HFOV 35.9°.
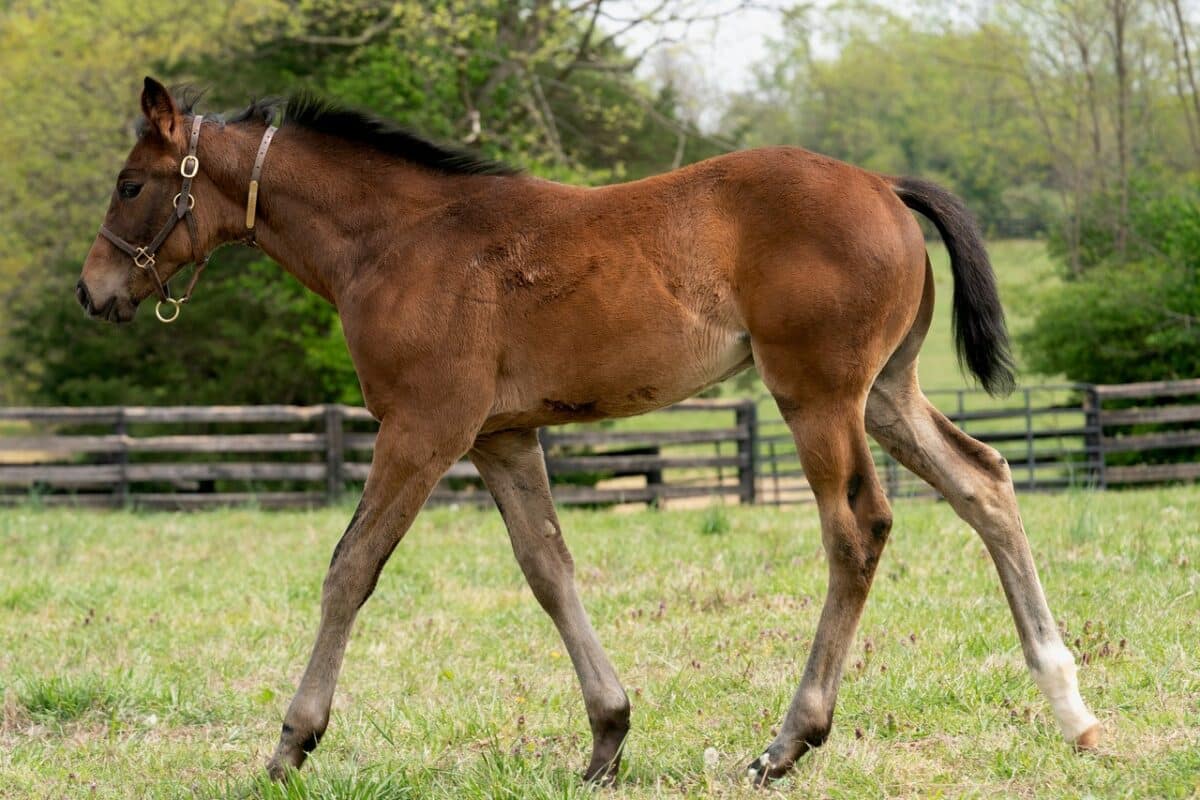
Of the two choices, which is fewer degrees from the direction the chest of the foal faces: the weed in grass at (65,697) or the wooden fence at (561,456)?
the weed in grass

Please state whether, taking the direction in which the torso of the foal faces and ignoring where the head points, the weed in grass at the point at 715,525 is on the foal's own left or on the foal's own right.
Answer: on the foal's own right

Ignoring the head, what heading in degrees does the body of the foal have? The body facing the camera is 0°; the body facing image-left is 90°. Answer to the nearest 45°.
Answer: approximately 90°

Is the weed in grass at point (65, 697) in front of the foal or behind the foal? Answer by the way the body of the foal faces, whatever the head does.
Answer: in front

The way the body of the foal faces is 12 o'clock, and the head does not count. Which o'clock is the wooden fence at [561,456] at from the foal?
The wooden fence is roughly at 3 o'clock from the foal.
